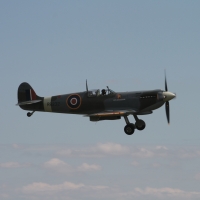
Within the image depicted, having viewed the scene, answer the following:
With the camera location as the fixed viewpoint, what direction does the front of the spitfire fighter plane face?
facing to the right of the viewer
